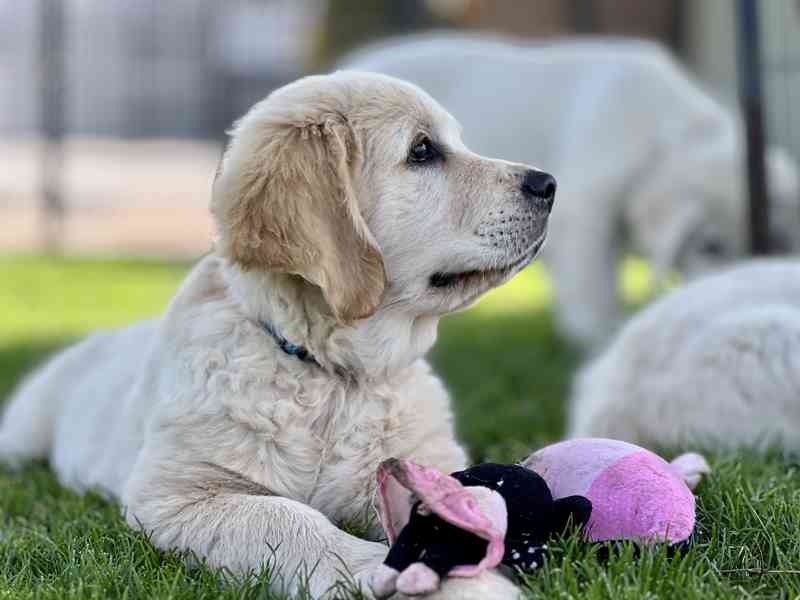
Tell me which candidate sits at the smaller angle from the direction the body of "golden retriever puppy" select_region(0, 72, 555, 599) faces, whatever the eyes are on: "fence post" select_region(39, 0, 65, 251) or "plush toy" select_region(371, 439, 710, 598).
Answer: the plush toy

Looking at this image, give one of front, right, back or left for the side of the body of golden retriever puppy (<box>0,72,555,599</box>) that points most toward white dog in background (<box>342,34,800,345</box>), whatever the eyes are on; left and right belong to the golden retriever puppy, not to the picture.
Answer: left

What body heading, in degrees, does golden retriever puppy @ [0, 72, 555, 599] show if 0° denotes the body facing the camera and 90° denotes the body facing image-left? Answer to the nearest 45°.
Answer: approximately 315°

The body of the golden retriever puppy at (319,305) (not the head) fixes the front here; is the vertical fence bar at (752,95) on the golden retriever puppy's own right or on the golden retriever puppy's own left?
on the golden retriever puppy's own left

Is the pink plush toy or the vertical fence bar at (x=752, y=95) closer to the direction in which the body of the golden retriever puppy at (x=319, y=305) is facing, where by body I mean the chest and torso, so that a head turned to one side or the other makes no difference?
the pink plush toy

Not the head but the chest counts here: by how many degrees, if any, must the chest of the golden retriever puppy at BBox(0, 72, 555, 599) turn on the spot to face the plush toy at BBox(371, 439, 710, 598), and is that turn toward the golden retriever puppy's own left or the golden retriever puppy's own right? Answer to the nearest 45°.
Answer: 0° — it already faces it

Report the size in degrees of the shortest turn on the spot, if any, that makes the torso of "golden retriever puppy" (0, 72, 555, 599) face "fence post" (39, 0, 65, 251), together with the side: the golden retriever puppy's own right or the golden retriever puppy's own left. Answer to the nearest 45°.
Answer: approximately 135° to the golden retriever puppy's own left

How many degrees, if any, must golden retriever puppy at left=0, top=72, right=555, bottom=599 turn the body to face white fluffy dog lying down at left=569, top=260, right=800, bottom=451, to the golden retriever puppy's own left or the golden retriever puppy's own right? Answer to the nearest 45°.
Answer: approximately 90° to the golden retriever puppy's own left
